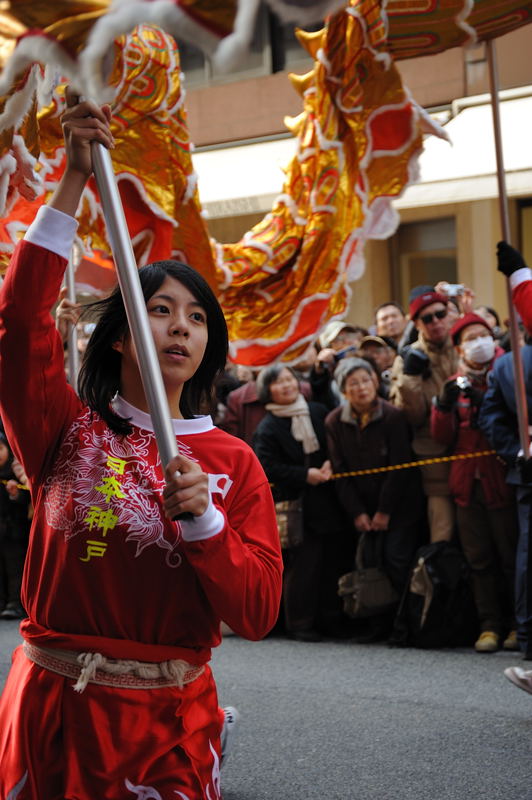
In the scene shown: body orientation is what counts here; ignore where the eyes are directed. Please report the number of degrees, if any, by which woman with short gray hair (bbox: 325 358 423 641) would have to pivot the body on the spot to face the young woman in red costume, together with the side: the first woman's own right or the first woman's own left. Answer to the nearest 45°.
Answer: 0° — they already face them

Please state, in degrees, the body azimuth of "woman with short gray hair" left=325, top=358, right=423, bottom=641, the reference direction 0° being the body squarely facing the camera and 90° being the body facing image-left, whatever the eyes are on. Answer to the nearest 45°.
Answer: approximately 0°

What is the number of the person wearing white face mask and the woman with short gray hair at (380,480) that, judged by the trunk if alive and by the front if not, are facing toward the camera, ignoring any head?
2

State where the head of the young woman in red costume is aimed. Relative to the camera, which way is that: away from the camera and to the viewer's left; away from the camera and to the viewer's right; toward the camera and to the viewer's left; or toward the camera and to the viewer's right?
toward the camera and to the viewer's right

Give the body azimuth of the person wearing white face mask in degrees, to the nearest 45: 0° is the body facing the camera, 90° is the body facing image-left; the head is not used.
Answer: approximately 0°

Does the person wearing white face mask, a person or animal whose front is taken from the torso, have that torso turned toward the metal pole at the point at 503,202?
yes

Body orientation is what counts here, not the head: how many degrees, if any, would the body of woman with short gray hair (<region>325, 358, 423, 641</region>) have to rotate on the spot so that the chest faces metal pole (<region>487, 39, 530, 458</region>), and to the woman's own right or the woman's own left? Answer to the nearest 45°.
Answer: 0° — they already face it
